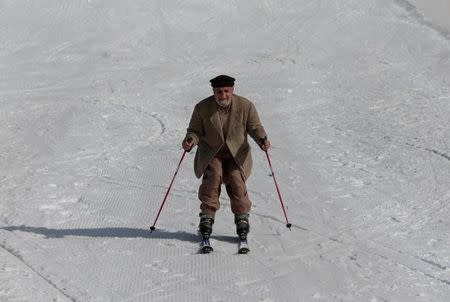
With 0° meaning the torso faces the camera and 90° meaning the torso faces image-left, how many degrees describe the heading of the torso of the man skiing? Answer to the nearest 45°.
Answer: approximately 0°
